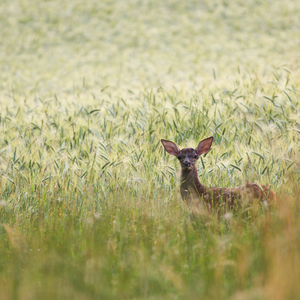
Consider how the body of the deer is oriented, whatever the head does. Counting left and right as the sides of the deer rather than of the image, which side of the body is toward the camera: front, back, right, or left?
left
